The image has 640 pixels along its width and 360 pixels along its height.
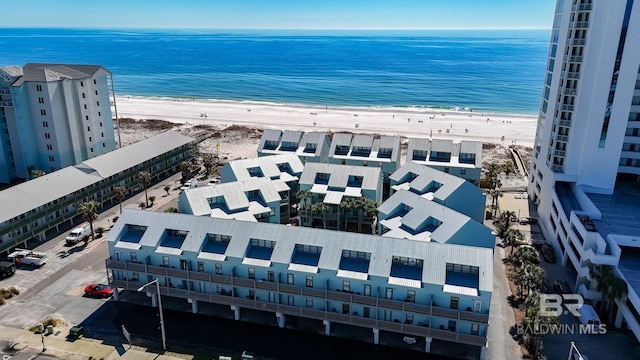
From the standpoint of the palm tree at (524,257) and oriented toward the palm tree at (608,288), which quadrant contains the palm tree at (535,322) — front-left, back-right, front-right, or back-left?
front-right

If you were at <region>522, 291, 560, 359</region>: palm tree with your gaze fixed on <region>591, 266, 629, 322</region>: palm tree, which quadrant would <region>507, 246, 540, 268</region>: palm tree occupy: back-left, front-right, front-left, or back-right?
front-left

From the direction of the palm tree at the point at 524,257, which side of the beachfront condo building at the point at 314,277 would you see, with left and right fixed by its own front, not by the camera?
left

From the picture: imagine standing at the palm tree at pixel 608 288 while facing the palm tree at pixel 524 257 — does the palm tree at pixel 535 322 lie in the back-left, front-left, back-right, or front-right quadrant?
front-left

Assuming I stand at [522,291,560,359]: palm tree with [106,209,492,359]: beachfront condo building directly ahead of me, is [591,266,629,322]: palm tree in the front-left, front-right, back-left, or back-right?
back-right

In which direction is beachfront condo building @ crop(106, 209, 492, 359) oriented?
toward the camera

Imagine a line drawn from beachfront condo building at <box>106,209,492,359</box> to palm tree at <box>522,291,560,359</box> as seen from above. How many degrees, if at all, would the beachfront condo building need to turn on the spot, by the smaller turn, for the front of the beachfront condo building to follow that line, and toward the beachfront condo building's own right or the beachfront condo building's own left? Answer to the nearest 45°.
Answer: approximately 90° to the beachfront condo building's own left

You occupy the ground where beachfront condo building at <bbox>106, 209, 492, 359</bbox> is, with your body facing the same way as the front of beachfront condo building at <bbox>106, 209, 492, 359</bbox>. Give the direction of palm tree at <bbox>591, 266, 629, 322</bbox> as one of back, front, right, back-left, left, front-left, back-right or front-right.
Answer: left
